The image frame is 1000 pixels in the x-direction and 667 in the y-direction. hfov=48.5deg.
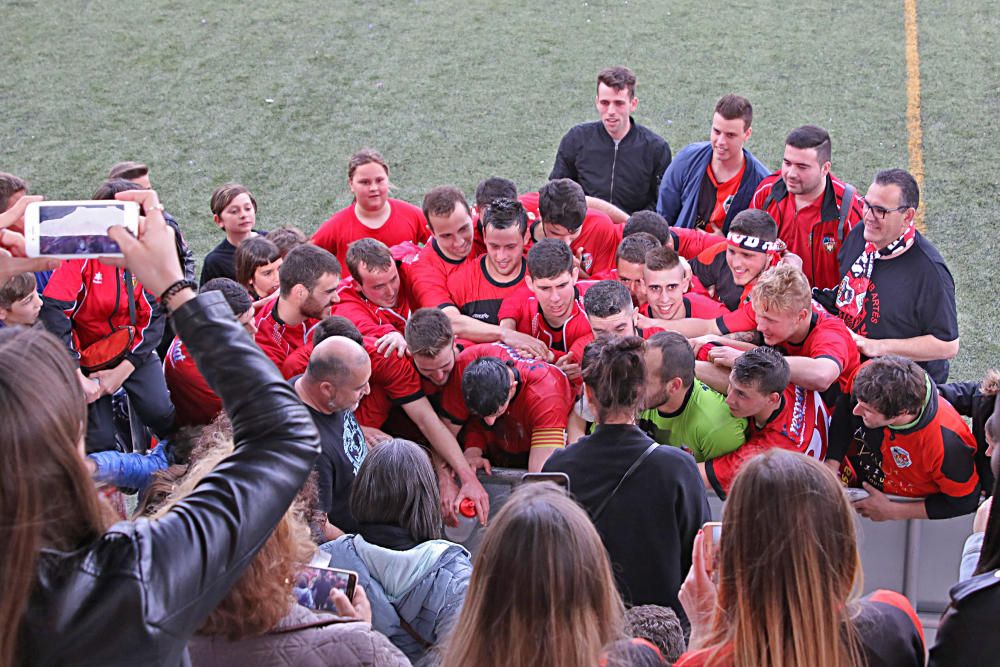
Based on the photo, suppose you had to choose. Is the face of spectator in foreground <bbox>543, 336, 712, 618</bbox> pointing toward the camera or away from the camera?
away from the camera

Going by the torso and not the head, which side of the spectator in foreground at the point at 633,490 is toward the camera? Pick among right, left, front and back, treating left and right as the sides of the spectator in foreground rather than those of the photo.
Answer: back

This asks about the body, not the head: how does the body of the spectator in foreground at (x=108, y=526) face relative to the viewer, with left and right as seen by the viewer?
facing away from the viewer

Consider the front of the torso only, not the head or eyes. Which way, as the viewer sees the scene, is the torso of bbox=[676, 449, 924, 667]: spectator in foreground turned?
away from the camera

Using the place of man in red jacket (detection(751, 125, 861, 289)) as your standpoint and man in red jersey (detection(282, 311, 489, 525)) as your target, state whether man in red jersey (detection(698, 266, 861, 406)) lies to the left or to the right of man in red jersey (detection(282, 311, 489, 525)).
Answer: left

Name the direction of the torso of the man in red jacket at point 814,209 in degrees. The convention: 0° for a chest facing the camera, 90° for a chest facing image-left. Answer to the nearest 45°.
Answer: approximately 45°

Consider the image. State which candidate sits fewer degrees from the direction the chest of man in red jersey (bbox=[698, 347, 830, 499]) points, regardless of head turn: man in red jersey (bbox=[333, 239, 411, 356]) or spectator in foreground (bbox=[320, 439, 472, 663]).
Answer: the man in red jersey

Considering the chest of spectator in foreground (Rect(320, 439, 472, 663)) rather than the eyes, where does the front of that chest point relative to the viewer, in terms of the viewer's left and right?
facing away from the viewer
